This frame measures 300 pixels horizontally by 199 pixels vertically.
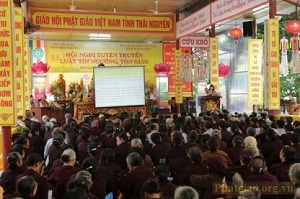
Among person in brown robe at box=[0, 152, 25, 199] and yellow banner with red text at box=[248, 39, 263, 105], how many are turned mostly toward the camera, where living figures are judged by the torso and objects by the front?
1

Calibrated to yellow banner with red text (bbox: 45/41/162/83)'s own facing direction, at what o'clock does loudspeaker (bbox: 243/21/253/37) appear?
The loudspeaker is roughly at 10 o'clock from the yellow banner with red text.

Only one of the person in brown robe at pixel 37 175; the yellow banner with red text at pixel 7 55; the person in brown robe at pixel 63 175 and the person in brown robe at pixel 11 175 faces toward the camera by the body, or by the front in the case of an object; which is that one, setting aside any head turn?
the yellow banner with red text

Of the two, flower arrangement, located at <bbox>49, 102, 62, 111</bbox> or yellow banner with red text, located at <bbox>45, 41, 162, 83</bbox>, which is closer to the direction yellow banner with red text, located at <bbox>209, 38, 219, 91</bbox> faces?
the flower arrangement

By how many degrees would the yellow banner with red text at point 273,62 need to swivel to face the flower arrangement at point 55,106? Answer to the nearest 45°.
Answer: approximately 90° to its right

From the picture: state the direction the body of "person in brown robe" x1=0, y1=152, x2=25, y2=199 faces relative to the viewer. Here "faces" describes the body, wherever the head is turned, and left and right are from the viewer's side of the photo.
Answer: facing away from the viewer and to the right of the viewer

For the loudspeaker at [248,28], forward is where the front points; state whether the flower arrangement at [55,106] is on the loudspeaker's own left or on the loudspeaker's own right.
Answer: on the loudspeaker's own right

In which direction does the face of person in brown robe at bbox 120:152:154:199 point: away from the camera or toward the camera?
away from the camera

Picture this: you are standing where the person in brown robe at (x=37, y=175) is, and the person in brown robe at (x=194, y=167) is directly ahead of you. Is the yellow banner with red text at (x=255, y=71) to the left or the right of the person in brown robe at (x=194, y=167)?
left

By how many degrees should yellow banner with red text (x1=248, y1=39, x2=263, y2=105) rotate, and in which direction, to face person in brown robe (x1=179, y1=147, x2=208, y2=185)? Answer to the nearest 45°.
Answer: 0° — it already faces them

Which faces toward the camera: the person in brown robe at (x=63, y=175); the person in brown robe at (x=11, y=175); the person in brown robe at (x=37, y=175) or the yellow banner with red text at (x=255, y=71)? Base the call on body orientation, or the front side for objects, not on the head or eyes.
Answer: the yellow banner with red text
